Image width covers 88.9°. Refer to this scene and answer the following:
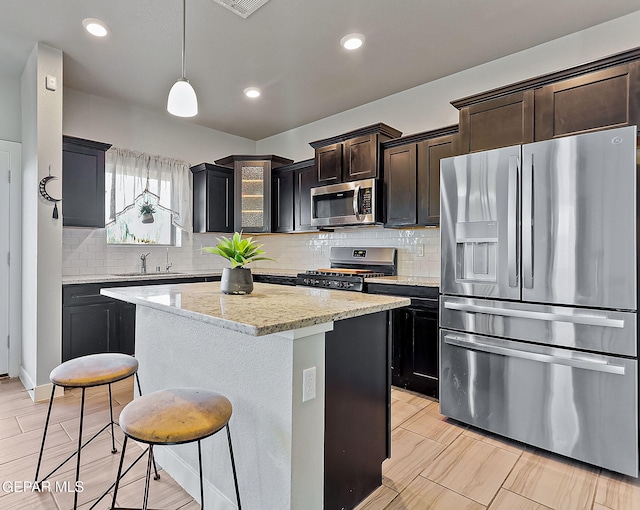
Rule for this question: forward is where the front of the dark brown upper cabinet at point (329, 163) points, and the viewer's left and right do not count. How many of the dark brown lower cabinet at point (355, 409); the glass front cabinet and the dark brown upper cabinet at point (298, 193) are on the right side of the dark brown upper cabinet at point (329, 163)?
2

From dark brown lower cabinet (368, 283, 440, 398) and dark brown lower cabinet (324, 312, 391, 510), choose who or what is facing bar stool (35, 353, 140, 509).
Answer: dark brown lower cabinet (368, 283, 440, 398)

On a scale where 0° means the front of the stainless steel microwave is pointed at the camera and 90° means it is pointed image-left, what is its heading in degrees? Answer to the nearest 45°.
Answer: approximately 45°

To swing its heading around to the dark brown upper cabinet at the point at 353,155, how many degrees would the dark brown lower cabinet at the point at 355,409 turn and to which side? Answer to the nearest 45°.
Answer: approximately 45° to its left

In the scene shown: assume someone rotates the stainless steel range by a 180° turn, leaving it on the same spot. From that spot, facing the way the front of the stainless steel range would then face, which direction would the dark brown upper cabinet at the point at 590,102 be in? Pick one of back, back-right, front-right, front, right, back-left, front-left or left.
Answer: right

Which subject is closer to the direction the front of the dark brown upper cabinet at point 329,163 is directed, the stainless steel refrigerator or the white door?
the white door

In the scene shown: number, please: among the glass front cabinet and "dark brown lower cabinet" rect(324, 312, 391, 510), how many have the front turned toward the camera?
1
